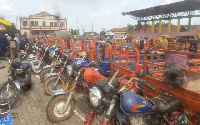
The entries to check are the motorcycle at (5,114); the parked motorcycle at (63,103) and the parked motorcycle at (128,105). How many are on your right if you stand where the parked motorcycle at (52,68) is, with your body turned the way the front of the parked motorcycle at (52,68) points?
0

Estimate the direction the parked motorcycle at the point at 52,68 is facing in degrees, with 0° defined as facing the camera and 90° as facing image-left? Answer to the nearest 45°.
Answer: approximately 45°

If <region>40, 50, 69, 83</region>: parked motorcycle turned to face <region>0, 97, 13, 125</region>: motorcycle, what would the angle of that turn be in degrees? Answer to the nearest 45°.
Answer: approximately 45° to its left

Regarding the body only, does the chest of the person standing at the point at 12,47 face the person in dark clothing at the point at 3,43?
no

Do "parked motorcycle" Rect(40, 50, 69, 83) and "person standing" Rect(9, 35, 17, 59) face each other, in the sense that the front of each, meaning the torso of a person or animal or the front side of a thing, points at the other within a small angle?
no

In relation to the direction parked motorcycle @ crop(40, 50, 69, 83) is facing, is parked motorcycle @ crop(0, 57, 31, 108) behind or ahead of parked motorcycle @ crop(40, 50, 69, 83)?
ahead

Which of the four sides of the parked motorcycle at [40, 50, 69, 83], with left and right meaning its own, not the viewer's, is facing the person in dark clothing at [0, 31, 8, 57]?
right
